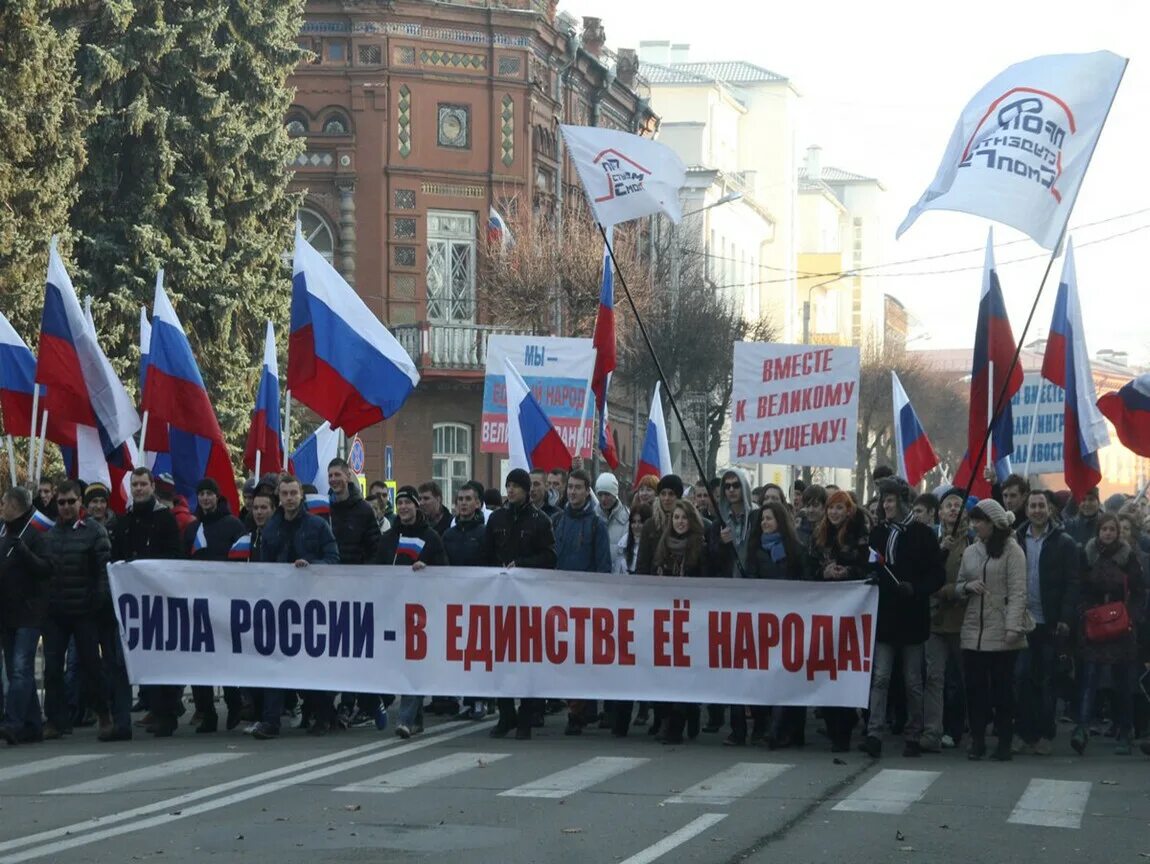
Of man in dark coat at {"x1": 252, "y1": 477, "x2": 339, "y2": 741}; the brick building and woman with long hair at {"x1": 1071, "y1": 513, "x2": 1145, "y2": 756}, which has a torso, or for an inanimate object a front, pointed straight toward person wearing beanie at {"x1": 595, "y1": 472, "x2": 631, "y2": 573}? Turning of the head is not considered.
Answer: the brick building

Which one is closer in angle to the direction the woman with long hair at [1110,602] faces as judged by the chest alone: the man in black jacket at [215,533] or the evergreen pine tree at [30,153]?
the man in black jacket

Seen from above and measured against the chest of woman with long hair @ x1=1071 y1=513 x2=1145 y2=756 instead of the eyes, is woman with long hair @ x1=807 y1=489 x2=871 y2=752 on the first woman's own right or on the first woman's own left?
on the first woman's own right

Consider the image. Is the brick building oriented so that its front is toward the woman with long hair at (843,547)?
yes

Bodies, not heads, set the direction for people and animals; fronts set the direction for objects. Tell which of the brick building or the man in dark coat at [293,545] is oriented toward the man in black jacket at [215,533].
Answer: the brick building

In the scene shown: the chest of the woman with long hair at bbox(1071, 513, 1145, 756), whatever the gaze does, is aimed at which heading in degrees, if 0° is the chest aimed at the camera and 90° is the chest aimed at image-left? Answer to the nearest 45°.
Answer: approximately 0°

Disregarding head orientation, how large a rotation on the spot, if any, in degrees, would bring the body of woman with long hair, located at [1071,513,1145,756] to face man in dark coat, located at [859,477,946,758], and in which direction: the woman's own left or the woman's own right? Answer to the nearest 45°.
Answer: approximately 45° to the woman's own right

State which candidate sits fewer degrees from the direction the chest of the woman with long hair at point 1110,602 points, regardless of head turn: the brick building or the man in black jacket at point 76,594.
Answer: the man in black jacket

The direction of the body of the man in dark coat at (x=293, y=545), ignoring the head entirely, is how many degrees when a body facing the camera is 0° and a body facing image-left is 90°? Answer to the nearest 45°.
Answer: approximately 0°

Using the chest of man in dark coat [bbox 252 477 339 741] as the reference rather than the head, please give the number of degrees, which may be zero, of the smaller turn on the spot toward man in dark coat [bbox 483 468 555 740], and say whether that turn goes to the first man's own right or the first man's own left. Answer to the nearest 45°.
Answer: approximately 90° to the first man's own left
